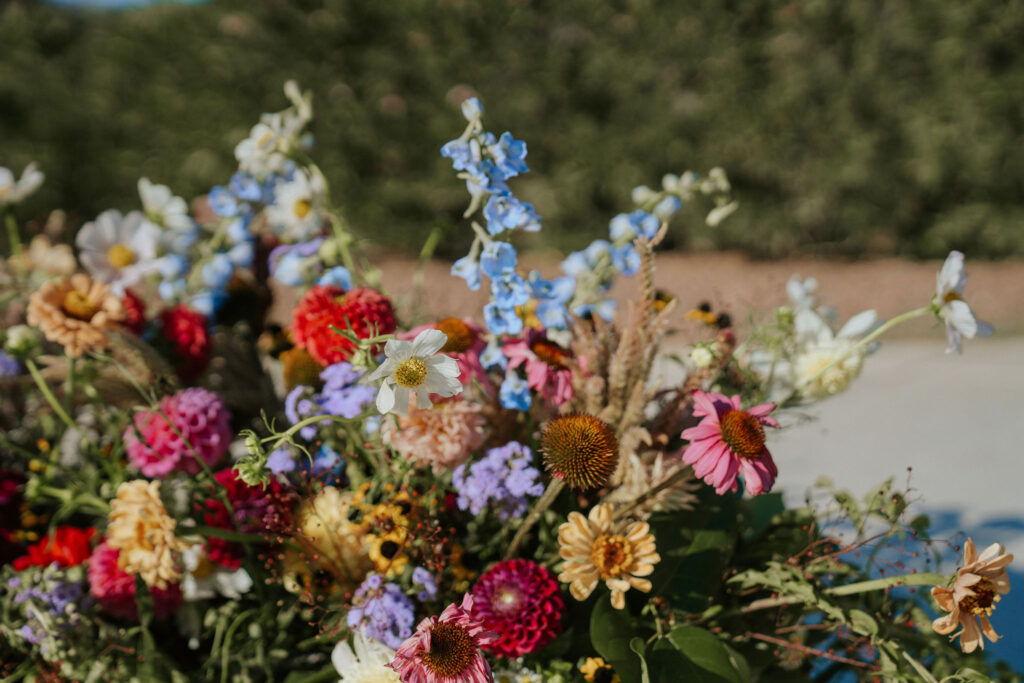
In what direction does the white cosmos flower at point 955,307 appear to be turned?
to the viewer's right

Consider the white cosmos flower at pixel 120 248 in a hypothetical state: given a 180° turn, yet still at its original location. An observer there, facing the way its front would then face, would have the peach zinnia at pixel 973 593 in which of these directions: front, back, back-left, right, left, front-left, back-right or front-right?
back-right

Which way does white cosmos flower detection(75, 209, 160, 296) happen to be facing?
toward the camera

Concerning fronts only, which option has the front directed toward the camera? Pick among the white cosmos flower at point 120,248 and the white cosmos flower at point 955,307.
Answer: the white cosmos flower at point 120,248

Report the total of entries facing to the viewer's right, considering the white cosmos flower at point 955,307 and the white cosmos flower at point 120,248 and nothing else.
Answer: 1
